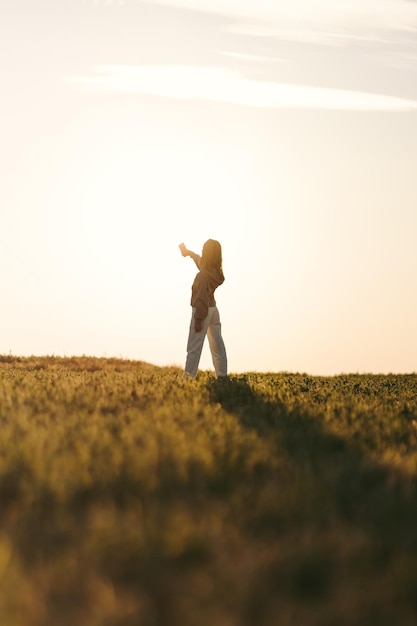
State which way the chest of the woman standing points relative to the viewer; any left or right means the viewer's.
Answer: facing away from the viewer and to the left of the viewer
